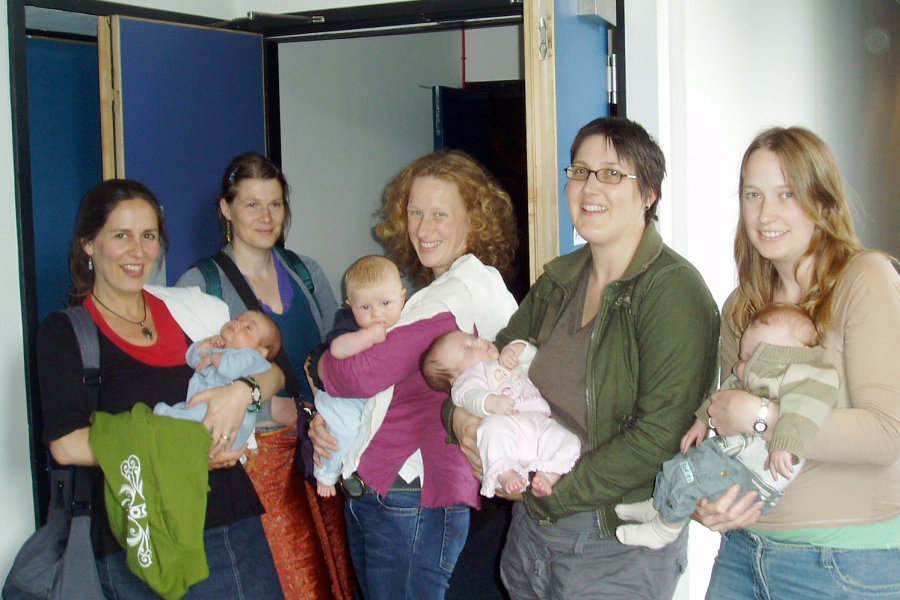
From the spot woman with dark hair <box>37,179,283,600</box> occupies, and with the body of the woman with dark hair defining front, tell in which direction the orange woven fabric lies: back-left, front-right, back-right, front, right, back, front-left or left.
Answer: left

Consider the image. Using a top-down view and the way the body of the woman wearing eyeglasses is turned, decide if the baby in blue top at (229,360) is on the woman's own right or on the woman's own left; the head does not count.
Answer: on the woman's own right

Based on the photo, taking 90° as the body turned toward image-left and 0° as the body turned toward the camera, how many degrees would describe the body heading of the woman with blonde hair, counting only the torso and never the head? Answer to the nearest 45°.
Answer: approximately 45°

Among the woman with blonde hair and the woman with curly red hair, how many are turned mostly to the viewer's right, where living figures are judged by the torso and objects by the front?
0
